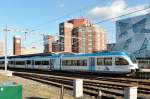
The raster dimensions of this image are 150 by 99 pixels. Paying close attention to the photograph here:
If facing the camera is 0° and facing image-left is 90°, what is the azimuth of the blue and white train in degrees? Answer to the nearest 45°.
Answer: approximately 315°
